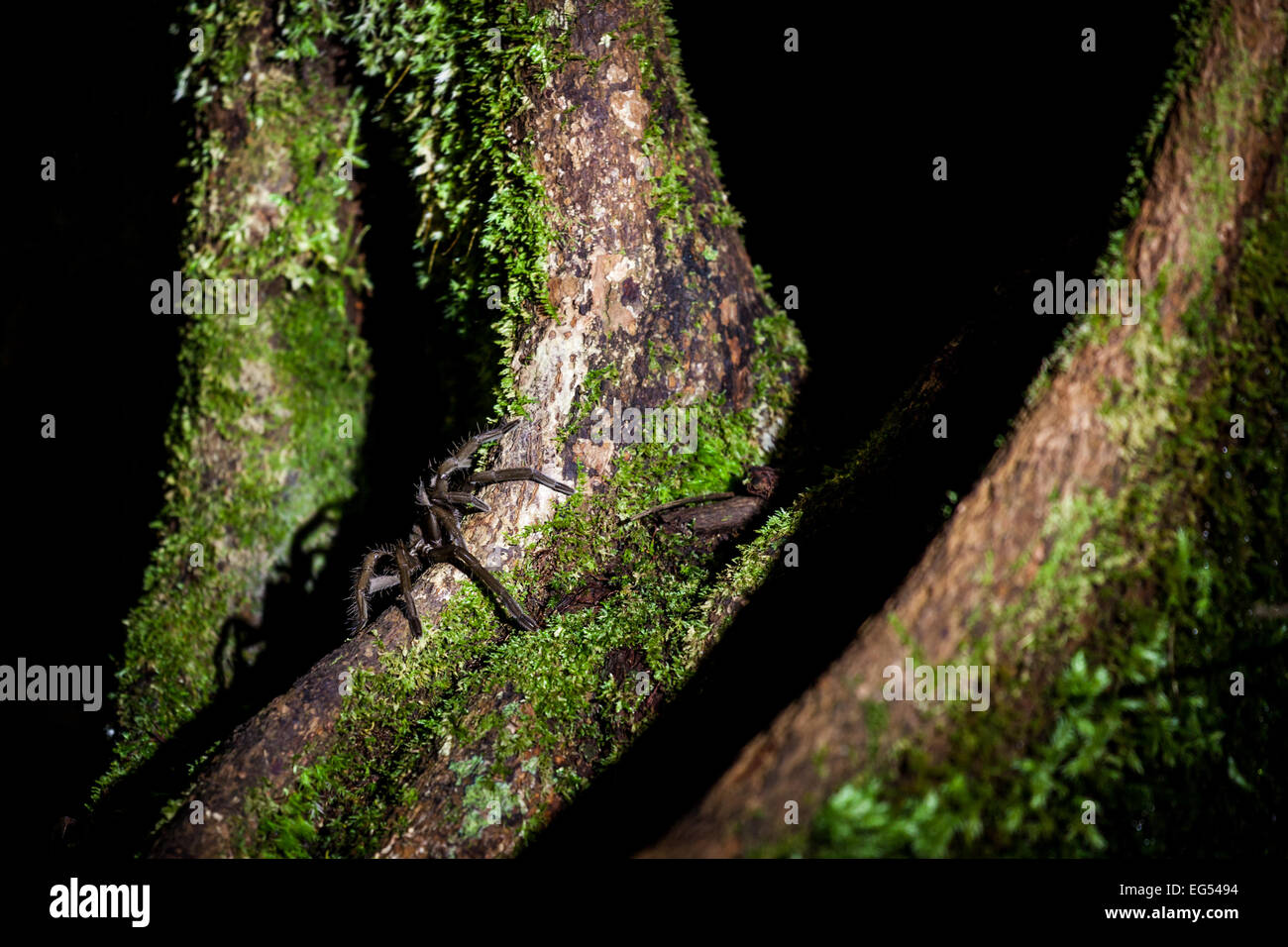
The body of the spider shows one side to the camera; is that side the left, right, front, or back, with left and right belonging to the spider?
right

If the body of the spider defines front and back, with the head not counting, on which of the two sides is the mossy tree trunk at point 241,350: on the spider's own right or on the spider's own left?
on the spider's own left

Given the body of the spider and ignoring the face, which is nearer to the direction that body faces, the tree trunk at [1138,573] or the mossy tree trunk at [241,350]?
the tree trunk
